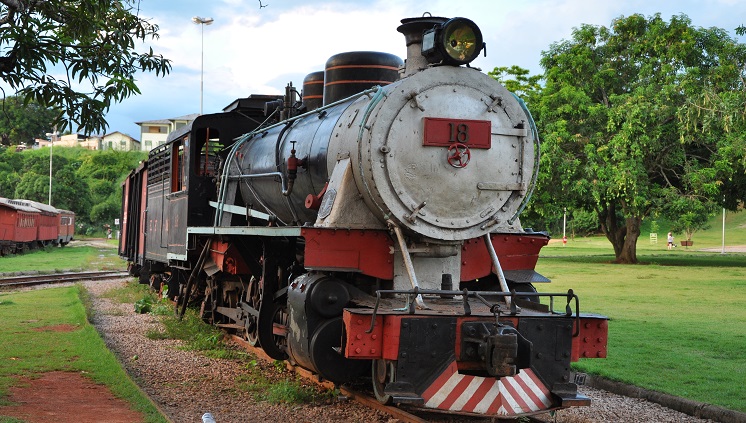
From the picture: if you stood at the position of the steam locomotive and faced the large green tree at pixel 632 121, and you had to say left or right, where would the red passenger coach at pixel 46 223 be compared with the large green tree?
left

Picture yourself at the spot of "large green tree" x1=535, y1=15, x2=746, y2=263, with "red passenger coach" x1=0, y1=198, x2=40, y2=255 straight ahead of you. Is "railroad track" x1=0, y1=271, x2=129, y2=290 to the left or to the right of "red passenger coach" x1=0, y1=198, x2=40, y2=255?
left

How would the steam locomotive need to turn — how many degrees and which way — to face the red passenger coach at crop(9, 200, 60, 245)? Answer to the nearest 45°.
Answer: approximately 180°

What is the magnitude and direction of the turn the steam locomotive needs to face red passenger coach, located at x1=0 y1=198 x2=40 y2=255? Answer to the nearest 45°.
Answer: approximately 180°

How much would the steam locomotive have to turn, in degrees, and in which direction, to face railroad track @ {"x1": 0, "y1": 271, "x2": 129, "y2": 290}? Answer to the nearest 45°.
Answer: approximately 180°

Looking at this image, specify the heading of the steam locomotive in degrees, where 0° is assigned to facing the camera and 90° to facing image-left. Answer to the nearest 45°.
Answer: approximately 315°

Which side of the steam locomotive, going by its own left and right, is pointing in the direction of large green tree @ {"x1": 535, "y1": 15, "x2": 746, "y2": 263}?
left
